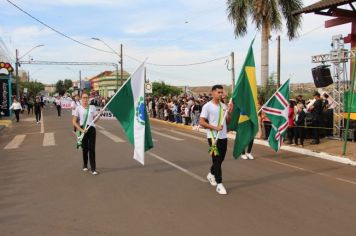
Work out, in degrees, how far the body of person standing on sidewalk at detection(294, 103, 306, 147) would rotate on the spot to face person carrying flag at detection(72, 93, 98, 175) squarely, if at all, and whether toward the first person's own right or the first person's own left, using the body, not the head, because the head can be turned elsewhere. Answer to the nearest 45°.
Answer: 0° — they already face them

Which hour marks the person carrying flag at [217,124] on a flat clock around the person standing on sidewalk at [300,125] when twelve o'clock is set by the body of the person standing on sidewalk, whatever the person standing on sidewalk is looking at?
The person carrying flag is roughly at 11 o'clock from the person standing on sidewalk.

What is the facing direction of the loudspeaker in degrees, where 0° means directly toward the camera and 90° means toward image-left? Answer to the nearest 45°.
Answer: approximately 45°

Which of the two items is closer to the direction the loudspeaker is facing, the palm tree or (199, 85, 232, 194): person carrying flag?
the person carrying flag

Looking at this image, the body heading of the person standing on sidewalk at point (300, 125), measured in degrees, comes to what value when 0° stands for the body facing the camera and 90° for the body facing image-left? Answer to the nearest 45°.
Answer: approximately 45°

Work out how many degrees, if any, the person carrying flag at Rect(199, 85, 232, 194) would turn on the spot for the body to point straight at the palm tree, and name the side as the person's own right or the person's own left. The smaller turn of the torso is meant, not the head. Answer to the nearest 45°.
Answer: approximately 135° to the person's own left

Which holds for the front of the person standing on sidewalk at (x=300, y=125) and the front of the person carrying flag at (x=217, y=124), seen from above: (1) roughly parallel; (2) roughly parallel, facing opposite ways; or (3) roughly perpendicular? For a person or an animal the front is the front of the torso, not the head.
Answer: roughly perpendicular
